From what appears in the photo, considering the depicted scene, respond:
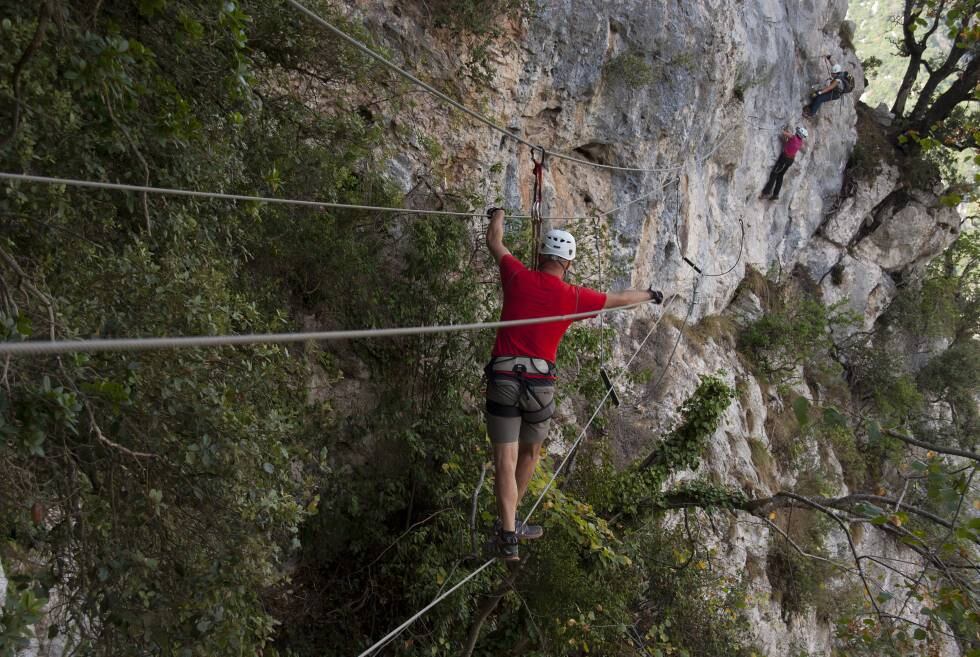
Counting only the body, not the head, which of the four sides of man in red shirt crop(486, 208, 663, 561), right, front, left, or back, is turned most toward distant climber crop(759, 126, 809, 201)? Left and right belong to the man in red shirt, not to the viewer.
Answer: front

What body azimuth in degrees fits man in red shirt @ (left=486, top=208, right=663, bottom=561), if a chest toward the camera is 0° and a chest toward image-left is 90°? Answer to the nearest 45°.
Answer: approximately 180°

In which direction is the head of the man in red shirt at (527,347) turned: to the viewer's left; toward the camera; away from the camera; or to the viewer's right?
away from the camera

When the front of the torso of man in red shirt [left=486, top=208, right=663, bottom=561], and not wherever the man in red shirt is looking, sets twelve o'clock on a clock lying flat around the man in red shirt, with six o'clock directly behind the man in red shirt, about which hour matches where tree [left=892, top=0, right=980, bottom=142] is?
The tree is roughly at 1 o'clock from the man in red shirt.

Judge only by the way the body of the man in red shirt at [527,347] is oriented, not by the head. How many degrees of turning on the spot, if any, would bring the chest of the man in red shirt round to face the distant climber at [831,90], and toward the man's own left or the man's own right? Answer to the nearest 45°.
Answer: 0° — they already face them

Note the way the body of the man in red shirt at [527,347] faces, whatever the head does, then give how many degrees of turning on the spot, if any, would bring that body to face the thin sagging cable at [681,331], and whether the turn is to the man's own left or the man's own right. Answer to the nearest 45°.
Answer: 0° — they already face it
